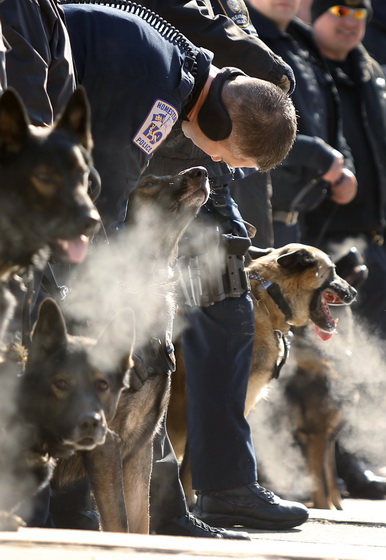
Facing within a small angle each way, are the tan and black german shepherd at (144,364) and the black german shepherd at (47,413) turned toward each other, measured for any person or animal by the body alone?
no

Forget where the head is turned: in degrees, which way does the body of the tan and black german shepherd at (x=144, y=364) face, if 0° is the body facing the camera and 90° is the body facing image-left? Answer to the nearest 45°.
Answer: approximately 270°

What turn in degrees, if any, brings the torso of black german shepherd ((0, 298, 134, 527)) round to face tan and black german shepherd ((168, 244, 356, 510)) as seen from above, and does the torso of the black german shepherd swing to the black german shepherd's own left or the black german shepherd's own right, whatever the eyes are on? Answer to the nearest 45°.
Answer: approximately 135° to the black german shepherd's own left

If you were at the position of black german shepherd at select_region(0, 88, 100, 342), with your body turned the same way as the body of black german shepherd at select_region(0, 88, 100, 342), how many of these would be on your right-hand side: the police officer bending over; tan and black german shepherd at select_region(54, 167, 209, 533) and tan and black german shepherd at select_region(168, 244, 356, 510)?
0

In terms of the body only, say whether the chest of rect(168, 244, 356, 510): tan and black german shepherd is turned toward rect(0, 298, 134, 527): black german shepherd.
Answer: no

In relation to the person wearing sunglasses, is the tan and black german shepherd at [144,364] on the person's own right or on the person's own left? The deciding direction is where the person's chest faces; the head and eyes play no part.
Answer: on the person's own right

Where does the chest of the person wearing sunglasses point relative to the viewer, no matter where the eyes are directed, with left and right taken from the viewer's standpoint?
facing the viewer and to the right of the viewer

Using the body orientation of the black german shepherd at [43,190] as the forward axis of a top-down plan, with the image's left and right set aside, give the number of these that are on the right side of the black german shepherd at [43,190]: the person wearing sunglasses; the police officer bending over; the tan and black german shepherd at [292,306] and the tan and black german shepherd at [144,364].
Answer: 0

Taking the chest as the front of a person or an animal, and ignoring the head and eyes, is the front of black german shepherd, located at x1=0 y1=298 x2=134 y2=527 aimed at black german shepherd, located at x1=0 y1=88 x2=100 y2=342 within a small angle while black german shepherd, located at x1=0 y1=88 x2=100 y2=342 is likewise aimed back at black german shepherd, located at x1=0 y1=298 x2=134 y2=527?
no

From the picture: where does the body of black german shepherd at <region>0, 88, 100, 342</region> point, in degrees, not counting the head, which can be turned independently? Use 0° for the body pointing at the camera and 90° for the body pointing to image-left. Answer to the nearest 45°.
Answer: approximately 315°

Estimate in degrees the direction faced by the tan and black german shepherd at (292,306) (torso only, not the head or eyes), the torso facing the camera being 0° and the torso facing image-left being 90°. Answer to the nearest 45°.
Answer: approximately 270°

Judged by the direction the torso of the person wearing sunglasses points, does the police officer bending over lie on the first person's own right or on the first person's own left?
on the first person's own right

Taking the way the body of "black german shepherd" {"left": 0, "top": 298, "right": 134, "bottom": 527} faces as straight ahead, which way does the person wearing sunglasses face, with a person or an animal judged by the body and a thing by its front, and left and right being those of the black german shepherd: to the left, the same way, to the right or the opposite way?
the same way
